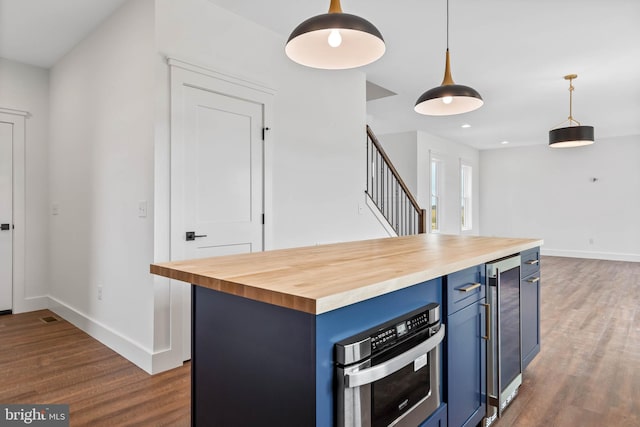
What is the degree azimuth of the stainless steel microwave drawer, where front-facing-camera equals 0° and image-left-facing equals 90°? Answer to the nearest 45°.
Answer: approximately 315°

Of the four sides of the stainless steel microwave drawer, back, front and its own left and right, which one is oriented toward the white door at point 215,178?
back

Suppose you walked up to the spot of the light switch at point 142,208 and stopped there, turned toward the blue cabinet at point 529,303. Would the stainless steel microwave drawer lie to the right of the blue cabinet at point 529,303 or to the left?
right

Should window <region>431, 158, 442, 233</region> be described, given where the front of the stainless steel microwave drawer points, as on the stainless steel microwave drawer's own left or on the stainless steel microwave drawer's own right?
on the stainless steel microwave drawer's own left

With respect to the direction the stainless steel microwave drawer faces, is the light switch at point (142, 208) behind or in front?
behind

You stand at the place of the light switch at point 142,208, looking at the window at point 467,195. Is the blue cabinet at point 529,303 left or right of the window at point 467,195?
right

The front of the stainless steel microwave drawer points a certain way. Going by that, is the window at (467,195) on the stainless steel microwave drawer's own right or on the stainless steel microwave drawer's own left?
on the stainless steel microwave drawer's own left

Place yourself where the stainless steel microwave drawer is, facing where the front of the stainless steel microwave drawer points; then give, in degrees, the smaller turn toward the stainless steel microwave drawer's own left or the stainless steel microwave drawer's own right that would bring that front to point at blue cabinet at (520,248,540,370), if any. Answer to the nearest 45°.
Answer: approximately 90° to the stainless steel microwave drawer's own left

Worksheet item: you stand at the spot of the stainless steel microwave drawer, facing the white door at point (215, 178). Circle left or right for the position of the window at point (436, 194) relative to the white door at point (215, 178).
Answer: right
